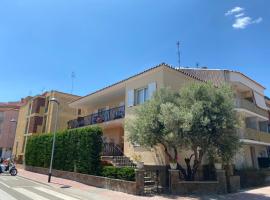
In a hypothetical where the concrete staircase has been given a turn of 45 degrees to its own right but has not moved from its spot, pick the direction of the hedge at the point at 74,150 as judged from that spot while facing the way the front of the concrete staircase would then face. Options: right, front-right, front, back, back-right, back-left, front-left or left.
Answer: right

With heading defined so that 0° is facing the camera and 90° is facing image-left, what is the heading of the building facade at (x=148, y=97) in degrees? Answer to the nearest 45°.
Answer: approximately 45°

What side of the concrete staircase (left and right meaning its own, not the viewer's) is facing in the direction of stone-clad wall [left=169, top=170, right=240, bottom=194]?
left

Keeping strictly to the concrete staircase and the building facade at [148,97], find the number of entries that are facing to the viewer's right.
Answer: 0

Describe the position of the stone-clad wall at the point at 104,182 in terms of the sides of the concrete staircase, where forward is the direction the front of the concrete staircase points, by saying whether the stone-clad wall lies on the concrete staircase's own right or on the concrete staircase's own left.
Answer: on the concrete staircase's own right

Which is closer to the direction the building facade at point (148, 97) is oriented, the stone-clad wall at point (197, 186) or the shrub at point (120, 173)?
the shrub

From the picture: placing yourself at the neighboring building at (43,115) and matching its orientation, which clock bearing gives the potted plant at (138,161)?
The potted plant is roughly at 10 o'clock from the neighboring building.

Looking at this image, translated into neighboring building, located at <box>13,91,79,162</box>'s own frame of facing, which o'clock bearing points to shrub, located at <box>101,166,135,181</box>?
The shrub is roughly at 10 o'clock from the neighboring building.

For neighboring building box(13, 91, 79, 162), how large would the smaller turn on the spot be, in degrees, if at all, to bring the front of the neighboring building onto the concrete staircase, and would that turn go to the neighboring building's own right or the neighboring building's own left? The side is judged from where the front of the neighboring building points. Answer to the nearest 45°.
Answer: approximately 45° to the neighboring building's own left
